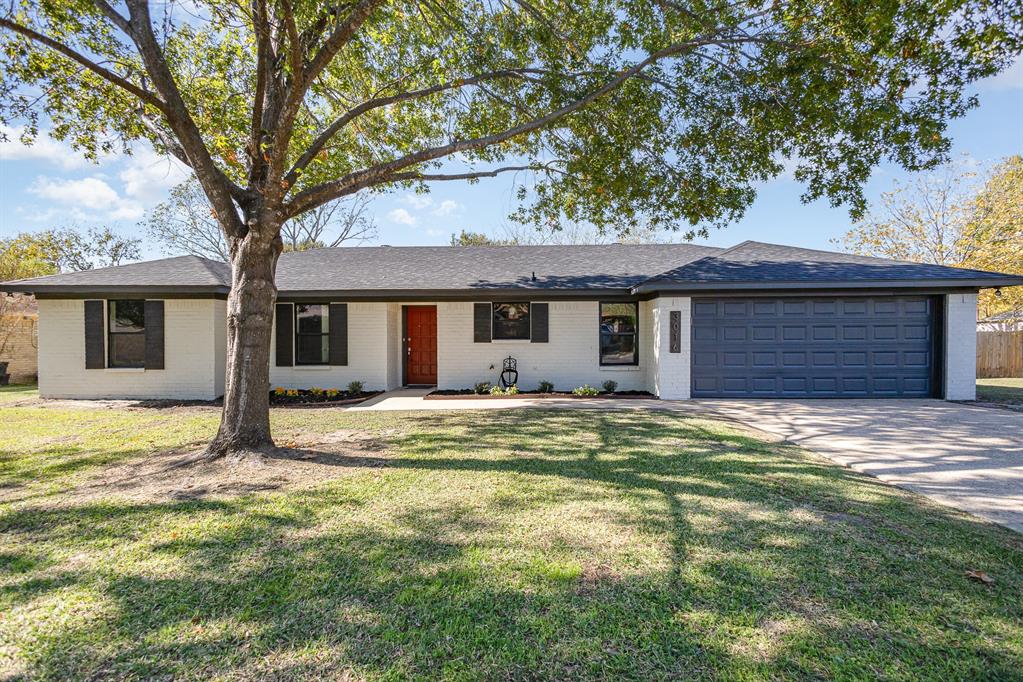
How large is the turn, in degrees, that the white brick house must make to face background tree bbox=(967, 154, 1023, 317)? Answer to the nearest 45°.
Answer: approximately 135° to its left

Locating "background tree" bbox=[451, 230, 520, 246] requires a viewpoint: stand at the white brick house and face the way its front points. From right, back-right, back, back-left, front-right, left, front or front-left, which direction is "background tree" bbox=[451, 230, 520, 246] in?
back

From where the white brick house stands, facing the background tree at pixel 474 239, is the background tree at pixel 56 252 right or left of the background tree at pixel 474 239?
left

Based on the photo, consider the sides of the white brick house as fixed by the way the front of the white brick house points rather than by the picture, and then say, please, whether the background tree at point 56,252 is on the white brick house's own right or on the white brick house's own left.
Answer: on the white brick house's own right

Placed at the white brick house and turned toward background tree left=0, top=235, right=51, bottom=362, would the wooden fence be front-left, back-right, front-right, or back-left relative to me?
back-right

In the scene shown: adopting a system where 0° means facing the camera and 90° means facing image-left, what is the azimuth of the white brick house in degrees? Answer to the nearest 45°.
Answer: approximately 0°

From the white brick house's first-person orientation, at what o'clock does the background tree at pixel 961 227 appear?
The background tree is roughly at 8 o'clock from the white brick house.

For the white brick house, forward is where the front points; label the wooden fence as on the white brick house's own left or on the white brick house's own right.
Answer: on the white brick house's own left
